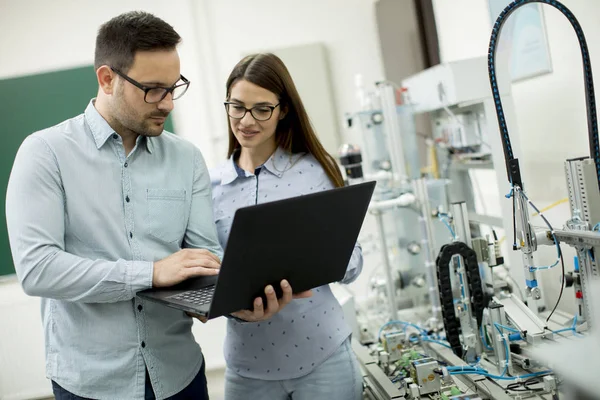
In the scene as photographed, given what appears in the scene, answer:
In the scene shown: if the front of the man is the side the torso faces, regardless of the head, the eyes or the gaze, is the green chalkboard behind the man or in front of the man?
behind

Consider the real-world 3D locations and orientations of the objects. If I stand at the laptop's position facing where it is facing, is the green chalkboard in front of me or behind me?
in front

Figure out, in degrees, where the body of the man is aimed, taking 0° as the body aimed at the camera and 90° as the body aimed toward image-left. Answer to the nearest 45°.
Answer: approximately 315°

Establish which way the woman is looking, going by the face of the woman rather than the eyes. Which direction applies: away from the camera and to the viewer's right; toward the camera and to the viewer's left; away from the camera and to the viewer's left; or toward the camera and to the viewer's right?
toward the camera and to the viewer's left

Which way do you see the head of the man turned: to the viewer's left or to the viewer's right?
to the viewer's right

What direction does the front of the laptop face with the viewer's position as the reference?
facing away from the viewer and to the left of the viewer
